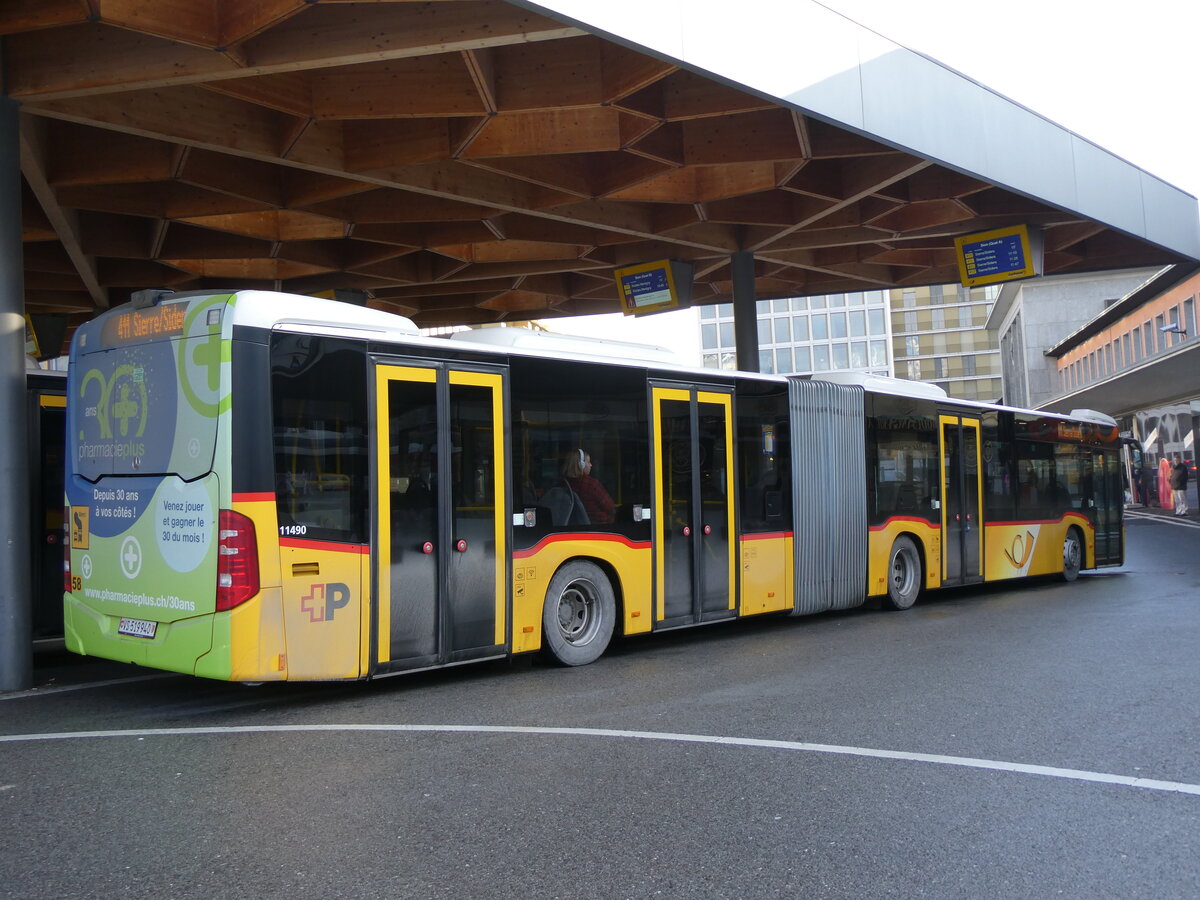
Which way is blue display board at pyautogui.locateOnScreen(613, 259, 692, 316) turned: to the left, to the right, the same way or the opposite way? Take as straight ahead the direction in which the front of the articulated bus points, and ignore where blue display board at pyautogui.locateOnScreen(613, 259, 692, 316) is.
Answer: the opposite way

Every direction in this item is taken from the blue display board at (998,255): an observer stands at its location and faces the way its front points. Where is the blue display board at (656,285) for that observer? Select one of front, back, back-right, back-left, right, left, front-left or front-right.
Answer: front-right

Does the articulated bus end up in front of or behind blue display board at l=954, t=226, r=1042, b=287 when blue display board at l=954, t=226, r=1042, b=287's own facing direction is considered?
in front

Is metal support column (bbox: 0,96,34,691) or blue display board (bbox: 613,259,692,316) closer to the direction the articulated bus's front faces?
the blue display board

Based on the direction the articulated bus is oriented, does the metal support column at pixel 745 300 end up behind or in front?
in front

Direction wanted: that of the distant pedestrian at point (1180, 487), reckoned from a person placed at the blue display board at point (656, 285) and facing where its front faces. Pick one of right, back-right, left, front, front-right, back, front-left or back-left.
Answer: back

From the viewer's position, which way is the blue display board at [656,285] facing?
facing the viewer and to the left of the viewer

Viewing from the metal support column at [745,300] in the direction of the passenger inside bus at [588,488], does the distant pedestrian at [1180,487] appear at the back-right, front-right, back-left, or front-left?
back-left

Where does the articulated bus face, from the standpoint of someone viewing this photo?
facing away from the viewer and to the right of the viewer

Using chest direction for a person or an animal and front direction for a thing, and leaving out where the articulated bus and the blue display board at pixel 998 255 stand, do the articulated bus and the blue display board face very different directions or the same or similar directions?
very different directions

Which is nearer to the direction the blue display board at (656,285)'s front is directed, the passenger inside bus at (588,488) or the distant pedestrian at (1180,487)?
the passenger inside bus

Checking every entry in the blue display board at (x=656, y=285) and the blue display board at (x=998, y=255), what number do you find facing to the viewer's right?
0

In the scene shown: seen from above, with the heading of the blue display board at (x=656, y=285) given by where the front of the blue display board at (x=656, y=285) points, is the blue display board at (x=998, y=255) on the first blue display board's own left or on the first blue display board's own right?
on the first blue display board's own left
